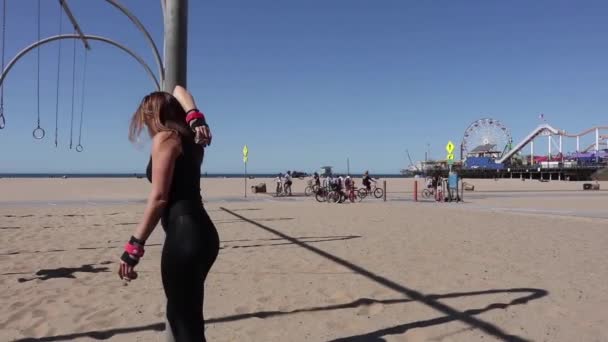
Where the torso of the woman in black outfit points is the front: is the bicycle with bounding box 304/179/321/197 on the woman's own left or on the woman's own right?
on the woman's own right

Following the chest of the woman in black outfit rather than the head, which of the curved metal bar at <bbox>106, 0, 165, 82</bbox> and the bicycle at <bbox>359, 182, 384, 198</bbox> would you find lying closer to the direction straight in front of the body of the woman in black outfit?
the curved metal bar

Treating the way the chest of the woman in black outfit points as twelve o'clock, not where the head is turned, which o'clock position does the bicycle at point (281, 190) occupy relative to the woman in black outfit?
The bicycle is roughly at 2 o'clock from the woman in black outfit.

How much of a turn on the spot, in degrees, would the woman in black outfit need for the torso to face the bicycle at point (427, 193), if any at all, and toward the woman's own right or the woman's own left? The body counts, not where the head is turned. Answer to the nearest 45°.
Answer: approximately 90° to the woman's own right

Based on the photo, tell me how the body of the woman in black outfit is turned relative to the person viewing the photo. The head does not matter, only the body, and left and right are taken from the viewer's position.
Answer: facing away from the viewer and to the left of the viewer

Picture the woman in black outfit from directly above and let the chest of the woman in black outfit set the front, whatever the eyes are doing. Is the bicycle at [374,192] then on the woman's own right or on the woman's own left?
on the woman's own right
